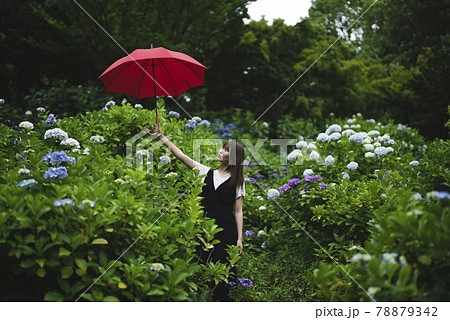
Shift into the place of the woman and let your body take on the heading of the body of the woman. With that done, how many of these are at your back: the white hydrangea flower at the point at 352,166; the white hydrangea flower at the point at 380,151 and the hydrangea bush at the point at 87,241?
2

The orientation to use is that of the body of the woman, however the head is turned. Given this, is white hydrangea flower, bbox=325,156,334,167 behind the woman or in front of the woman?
behind

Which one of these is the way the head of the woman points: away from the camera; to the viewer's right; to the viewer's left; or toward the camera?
to the viewer's left

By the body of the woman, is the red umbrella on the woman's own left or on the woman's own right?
on the woman's own right

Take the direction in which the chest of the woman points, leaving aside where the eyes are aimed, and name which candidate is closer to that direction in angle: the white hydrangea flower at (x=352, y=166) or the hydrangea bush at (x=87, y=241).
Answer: the hydrangea bush

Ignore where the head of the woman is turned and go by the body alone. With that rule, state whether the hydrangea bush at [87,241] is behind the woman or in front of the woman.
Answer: in front

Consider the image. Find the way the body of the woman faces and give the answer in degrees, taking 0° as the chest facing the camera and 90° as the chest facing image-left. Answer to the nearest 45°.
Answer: approximately 45°

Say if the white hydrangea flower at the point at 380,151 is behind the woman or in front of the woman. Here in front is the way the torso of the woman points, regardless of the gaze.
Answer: behind

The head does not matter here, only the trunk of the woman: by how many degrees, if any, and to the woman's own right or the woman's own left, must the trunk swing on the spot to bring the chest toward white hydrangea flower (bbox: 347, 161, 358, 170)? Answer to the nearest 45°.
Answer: approximately 180°

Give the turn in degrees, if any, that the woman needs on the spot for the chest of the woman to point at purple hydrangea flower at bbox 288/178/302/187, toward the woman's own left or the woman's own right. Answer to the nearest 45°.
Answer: approximately 180°
